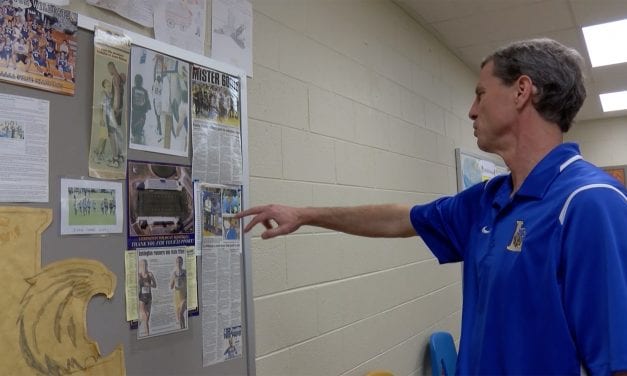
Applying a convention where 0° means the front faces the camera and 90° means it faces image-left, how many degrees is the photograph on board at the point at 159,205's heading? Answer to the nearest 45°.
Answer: approximately 315°

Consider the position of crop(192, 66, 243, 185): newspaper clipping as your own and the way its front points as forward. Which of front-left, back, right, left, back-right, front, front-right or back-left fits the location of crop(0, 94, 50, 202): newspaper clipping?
right

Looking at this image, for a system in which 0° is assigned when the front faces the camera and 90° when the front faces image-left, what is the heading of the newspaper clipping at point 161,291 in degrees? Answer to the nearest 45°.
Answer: approximately 315°

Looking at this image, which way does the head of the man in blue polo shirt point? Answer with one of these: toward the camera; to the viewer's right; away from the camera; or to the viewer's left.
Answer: to the viewer's left

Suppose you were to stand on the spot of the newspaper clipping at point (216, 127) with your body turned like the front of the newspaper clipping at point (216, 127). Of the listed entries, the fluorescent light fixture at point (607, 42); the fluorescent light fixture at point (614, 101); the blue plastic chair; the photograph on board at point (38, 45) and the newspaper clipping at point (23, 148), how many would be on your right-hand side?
2
